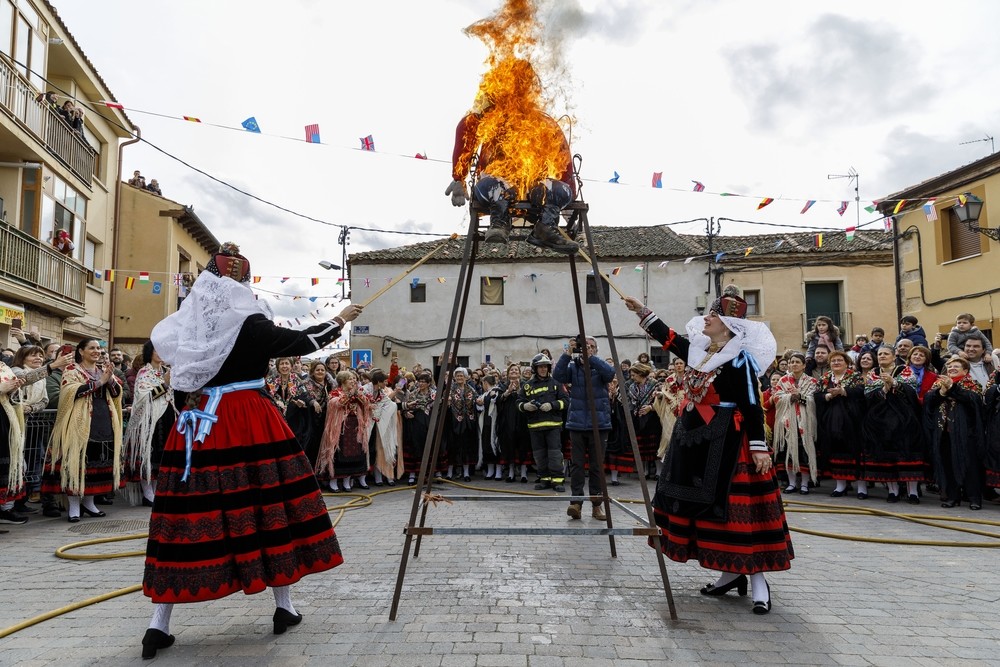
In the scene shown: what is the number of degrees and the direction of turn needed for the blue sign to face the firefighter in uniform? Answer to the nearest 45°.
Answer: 0° — it already faces them

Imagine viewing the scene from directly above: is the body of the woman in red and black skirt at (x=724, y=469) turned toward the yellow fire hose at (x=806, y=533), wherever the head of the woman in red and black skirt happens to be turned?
no

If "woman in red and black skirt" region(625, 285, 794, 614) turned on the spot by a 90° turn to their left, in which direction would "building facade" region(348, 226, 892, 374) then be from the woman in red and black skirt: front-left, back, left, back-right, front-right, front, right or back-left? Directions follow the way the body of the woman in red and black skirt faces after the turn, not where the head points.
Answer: back-left

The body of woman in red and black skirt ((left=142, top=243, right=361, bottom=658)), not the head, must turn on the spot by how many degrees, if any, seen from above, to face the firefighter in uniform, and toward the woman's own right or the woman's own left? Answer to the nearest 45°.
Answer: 0° — they already face them

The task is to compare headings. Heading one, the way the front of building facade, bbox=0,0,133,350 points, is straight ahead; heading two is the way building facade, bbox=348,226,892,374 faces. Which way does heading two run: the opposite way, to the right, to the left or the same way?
to the right

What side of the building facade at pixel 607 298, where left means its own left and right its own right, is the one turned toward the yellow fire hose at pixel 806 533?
front

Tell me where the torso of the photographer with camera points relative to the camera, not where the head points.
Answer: toward the camera

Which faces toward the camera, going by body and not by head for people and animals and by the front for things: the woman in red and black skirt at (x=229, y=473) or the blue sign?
the blue sign

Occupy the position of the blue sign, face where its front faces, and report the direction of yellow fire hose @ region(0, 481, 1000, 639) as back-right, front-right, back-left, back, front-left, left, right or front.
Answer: front

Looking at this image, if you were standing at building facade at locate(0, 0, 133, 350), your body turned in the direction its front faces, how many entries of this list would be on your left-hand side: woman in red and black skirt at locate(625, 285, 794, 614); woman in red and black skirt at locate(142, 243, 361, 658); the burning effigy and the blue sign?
1

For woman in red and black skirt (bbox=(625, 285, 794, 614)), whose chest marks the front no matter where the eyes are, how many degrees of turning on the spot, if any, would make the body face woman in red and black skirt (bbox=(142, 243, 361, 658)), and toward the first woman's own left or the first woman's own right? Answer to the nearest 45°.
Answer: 0° — they already face them

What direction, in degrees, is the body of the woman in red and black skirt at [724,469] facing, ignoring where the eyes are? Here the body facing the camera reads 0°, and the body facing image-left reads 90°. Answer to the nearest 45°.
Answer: approximately 45°

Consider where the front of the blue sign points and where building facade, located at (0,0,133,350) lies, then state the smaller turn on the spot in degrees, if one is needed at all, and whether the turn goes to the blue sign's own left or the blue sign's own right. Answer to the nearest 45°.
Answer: approximately 45° to the blue sign's own right

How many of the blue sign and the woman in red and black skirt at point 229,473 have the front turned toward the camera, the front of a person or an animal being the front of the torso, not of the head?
1

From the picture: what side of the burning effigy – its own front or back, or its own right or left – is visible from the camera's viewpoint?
front

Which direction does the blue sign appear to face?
toward the camera

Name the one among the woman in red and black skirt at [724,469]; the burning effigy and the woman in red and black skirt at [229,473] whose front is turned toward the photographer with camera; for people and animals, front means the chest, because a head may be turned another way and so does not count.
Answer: the woman in red and black skirt at [229,473]
